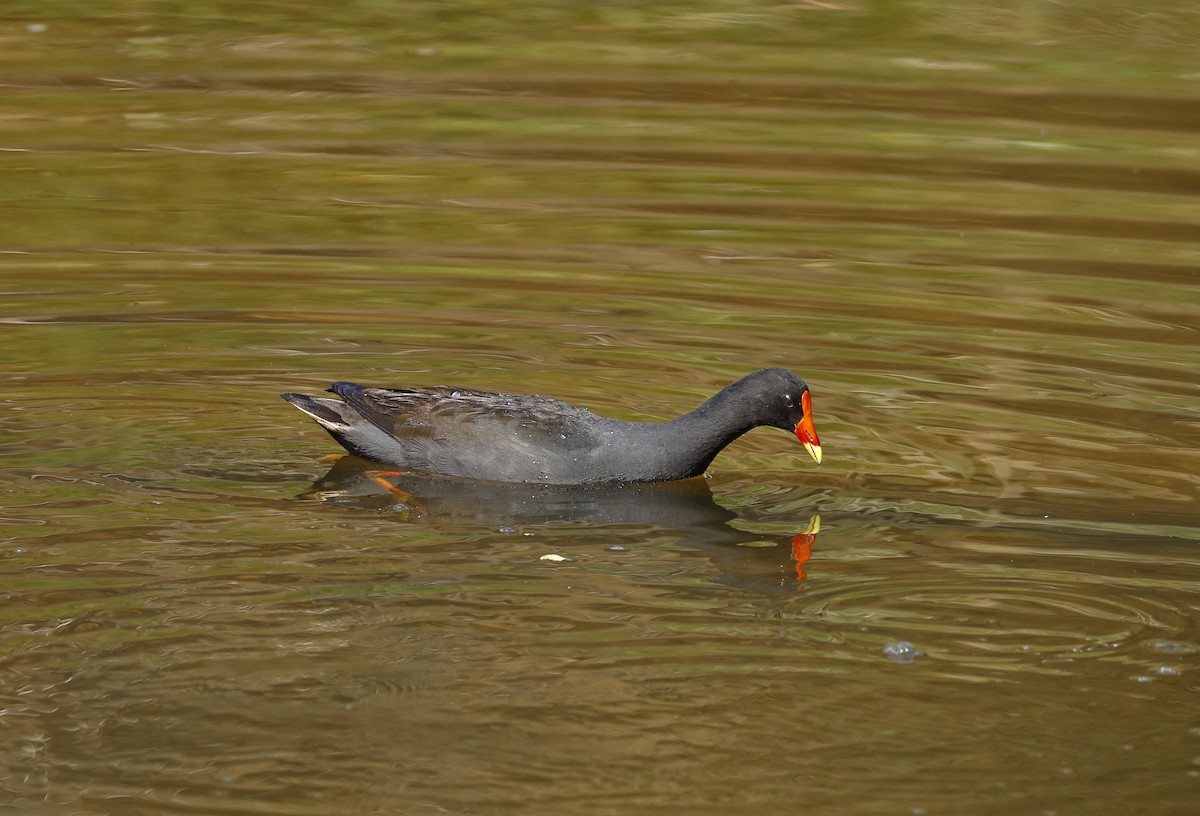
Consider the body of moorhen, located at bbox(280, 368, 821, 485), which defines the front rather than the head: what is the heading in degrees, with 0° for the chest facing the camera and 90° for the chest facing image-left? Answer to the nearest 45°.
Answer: approximately 270°

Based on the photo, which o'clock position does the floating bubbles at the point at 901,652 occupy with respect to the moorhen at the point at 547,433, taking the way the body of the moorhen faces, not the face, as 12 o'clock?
The floating bubbles is roughly at 2 o'clock from the moorhen.
